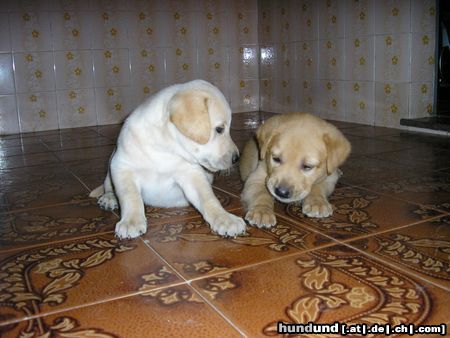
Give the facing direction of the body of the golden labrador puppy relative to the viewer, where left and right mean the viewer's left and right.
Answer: facing the viewer
